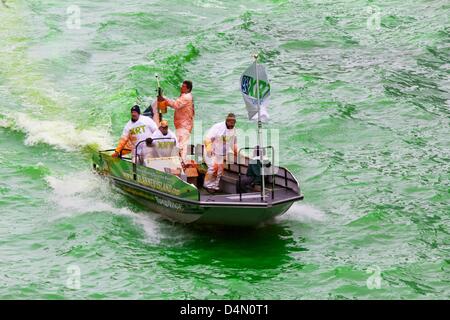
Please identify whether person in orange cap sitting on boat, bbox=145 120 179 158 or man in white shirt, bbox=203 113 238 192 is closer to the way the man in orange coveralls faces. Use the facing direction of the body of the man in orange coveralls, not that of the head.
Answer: the person in orange cap sitting on boat

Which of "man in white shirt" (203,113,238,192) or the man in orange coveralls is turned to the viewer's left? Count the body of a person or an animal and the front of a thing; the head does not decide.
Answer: the man in orange coveralls

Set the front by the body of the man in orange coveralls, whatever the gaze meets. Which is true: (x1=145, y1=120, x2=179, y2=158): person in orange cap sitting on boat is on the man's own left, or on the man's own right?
on the man's own left

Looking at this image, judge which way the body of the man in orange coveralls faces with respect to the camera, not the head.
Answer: to the viewer's left

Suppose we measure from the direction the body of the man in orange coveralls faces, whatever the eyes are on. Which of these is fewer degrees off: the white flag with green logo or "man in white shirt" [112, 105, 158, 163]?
the man in white shirt

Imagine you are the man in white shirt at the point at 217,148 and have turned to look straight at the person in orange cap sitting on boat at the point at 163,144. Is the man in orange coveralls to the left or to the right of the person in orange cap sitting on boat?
right

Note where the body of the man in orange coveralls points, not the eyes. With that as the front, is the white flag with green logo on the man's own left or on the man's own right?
on the man's own left
